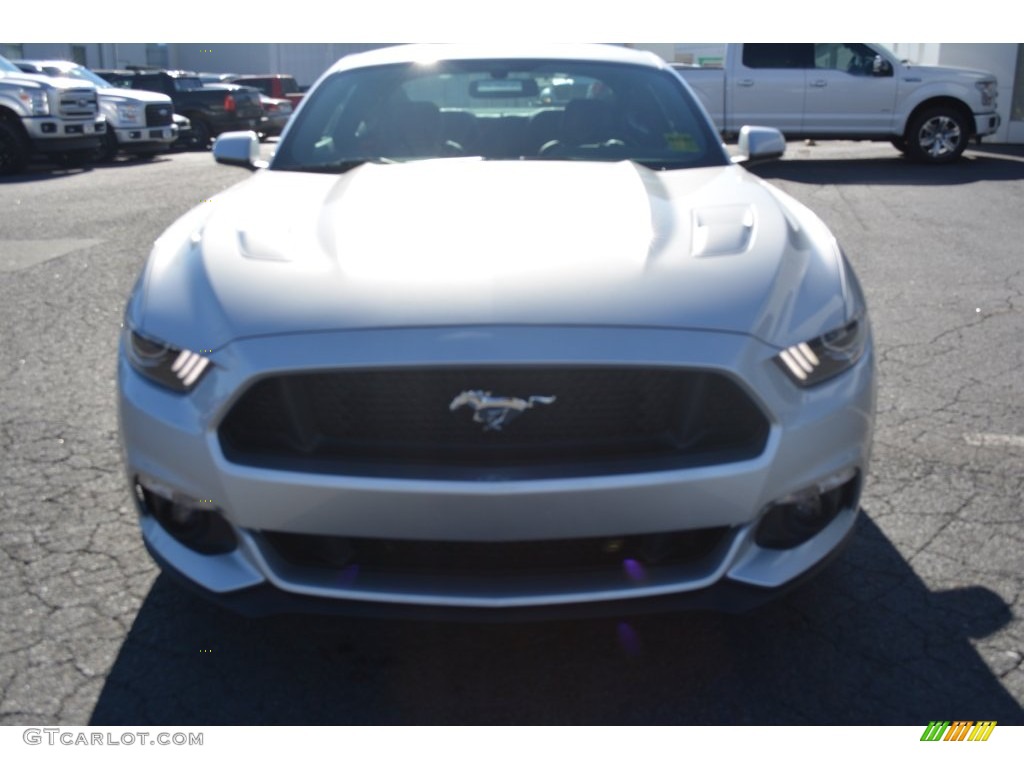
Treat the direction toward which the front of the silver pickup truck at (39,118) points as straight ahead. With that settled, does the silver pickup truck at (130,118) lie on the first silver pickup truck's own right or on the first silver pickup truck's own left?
on the first silver pickup truck's own left

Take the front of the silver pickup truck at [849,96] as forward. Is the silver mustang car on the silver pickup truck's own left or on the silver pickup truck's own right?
on the silver pickup truck's own right

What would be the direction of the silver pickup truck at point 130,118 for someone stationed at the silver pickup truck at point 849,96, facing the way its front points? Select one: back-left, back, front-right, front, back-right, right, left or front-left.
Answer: back

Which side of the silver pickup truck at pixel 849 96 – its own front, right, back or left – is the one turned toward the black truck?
back

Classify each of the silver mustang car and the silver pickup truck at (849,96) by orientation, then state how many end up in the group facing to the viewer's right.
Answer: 1

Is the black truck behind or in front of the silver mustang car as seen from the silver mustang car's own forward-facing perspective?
behind

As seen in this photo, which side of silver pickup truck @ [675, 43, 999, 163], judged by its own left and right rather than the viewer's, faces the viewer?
right

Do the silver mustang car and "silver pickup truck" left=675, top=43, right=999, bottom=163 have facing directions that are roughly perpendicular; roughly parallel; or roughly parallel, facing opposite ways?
roughly perpendicular

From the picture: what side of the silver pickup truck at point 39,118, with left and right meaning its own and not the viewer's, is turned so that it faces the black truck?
left

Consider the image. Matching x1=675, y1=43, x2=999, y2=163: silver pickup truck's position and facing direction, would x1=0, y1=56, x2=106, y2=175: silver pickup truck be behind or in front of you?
behind

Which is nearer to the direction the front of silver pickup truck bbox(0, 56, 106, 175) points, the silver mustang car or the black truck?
the silver mustang car

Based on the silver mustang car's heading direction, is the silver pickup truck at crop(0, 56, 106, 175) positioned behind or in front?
behind
